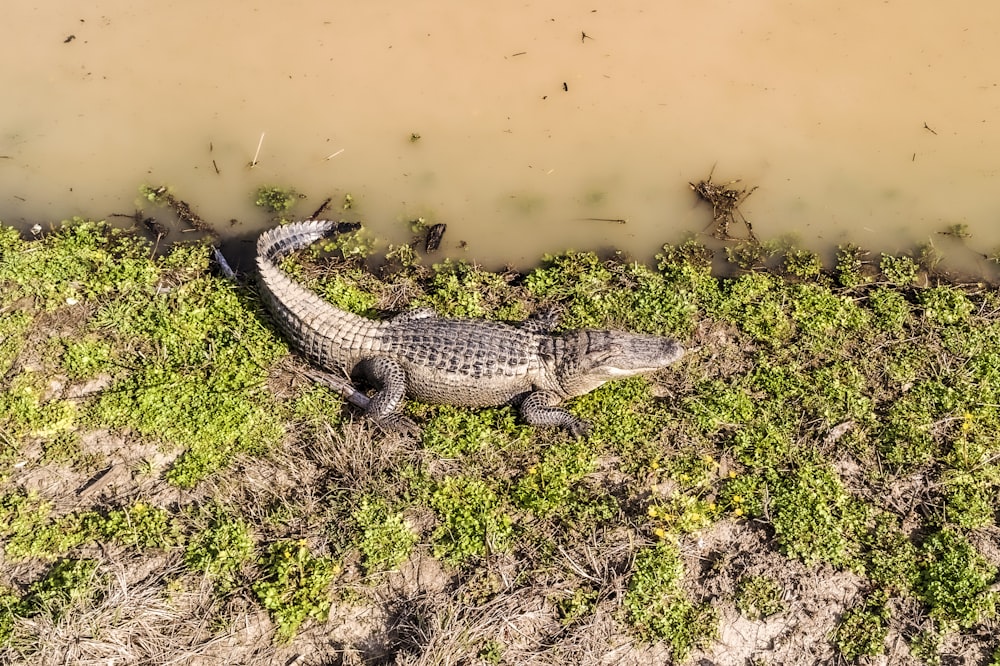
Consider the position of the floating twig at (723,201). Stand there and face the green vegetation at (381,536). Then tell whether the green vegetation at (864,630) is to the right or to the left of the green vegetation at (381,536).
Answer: left

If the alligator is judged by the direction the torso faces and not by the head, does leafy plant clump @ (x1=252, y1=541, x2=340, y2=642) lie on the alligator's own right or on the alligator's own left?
on the alligator's own right

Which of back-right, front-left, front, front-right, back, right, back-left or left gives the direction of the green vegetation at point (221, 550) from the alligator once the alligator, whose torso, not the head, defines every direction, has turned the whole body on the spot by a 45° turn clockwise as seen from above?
right

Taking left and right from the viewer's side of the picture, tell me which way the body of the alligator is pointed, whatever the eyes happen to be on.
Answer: facing to the right of the viewer

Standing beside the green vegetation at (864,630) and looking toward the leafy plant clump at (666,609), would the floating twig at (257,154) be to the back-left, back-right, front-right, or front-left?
front-right

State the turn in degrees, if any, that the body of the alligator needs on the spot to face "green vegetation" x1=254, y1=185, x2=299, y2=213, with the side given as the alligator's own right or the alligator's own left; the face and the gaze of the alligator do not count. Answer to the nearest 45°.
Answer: approximately 135° to the alligator's own left

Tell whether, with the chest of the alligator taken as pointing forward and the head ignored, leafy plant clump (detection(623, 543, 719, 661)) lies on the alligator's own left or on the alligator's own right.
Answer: on the alligator's own right

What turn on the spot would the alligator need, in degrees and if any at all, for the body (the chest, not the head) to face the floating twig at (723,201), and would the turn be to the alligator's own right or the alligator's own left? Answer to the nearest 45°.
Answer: approximately 45° to the alligator's own left

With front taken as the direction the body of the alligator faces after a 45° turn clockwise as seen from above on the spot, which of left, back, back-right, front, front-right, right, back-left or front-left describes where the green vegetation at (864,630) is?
front

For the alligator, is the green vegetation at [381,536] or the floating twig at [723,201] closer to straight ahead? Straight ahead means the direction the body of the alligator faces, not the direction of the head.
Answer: the floating twig

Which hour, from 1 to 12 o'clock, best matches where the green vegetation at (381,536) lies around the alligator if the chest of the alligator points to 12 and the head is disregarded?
The green vegetation is roughly at 4 o'clock from the alligator.

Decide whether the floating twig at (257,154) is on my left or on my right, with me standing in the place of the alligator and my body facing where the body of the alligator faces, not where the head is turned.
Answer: on my left
